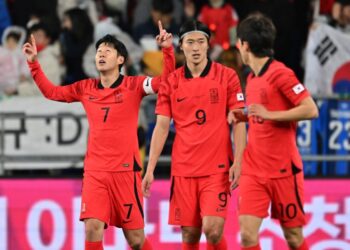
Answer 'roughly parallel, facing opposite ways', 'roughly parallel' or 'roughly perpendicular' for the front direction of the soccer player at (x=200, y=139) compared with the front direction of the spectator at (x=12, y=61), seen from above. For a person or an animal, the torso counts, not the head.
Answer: roughly parallel

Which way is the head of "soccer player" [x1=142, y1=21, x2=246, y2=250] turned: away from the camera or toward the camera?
toward the camera

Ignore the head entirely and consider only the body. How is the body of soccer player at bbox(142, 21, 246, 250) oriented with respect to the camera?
toward the camera

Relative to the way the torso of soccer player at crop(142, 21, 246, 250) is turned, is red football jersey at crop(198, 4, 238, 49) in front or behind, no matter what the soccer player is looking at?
behind

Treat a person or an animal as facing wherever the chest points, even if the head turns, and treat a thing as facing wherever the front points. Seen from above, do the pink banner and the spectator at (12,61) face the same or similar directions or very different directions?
same or similar directions

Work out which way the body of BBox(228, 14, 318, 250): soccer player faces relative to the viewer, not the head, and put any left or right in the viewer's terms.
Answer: facing the viewer and to the left of the viewer

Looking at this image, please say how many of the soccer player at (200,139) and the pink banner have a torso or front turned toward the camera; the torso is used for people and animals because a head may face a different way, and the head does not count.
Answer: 2

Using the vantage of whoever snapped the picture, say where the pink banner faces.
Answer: facing the viewer
